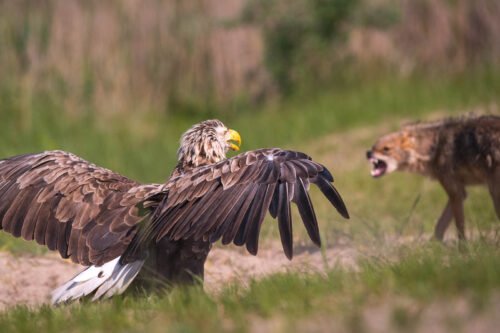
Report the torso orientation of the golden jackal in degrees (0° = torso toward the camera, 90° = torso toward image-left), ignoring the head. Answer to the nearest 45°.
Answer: approximately 90°

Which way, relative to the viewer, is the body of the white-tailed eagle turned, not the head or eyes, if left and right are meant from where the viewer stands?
facing away from the viewer and to the right of the viewer

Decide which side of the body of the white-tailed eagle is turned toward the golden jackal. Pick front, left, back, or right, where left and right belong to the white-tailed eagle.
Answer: front

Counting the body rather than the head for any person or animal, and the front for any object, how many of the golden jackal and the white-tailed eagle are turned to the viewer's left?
1

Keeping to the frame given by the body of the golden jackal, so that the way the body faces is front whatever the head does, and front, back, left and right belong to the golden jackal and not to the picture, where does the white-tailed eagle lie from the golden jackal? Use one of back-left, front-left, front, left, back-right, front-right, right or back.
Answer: front-left
